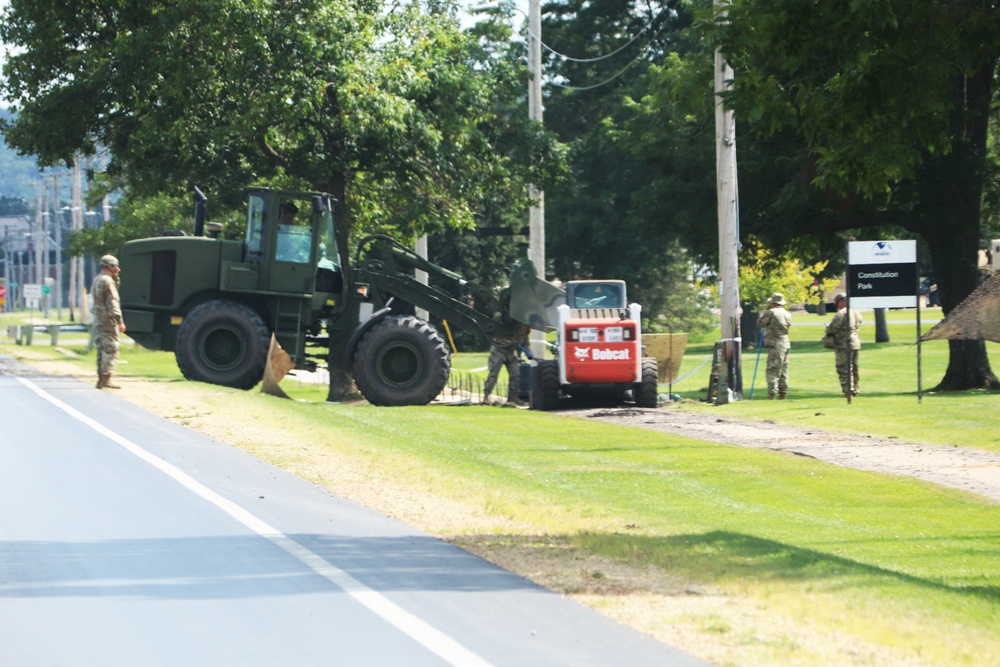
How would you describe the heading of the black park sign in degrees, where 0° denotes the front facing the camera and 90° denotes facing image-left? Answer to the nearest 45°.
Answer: approximately 0°

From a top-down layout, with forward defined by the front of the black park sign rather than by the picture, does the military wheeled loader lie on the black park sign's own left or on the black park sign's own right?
on the black park sign's own right

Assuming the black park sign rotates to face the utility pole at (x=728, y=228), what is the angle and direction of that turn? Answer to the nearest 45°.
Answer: approximately 135° to its right

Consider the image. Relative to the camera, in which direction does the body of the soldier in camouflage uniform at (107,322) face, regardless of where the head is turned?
to the viewer's right

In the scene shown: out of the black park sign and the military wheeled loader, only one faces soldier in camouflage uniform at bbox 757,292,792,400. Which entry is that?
the military wheeled loader

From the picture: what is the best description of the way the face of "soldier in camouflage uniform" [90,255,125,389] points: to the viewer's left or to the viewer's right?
to the viewer's right

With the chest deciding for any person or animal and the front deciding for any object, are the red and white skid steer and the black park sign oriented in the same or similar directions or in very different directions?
very different directions

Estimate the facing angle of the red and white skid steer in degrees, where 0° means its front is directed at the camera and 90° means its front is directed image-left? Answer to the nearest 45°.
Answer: approximately 180°
